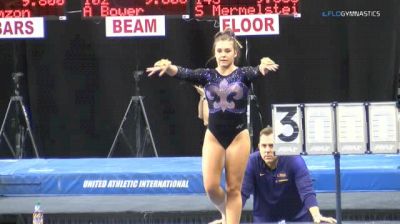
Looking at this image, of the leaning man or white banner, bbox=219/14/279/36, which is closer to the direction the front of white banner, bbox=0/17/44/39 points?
the leaning man

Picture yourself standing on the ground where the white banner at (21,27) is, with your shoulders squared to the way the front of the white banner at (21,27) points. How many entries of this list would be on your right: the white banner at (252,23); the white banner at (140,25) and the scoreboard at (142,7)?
0

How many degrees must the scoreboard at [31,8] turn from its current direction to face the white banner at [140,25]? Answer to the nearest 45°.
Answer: approximately 90° to its left

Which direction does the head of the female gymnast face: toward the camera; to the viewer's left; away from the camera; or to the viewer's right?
toward the camera

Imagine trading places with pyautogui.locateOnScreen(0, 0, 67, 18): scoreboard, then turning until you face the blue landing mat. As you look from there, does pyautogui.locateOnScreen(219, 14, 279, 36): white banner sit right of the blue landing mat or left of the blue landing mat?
left

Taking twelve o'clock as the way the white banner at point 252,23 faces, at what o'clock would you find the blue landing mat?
The blue landing mat is roughly at 1 o'clock from the white banner.

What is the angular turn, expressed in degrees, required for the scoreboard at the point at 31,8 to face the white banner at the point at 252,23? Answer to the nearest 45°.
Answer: approximately 90° to its left

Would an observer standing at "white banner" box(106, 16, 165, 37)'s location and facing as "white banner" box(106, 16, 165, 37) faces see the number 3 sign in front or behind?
in front

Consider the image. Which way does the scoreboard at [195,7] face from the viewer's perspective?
toward the camera

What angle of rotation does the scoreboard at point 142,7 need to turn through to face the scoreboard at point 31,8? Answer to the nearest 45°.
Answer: approximately 90° to its right

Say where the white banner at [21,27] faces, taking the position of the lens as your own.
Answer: facing the viewer

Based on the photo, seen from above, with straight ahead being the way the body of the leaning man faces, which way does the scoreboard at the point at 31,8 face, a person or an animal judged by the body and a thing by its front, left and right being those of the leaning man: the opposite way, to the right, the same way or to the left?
the same way

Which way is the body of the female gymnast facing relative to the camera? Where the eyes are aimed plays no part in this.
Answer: toward the camera

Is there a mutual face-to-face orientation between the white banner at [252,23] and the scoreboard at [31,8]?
no

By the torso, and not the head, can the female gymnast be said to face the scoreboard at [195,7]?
no

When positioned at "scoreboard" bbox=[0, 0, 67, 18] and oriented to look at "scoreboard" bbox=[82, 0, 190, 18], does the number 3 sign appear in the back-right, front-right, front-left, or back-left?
front-right
